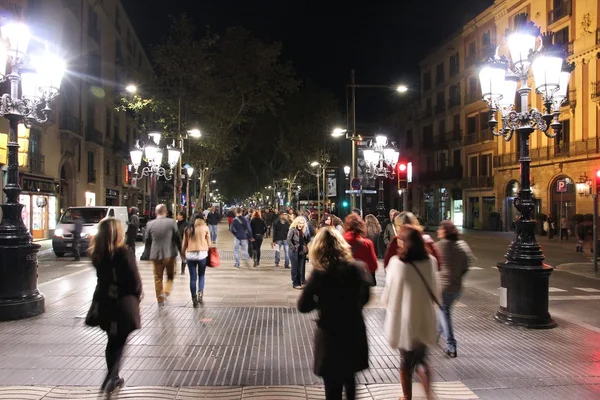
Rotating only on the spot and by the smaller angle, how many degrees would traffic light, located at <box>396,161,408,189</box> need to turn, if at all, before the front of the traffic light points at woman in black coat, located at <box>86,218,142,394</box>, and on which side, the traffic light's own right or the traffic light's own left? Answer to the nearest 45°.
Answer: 0° — it already faces them

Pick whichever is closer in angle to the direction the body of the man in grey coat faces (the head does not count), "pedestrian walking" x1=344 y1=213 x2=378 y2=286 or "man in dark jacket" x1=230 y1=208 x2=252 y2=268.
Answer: the man in dark jacket

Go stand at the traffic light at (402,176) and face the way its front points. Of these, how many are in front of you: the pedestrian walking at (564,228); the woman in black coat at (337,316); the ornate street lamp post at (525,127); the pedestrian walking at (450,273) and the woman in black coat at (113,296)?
4

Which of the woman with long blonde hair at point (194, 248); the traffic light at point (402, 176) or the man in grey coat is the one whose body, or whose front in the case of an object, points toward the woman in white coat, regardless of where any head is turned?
the traffic light

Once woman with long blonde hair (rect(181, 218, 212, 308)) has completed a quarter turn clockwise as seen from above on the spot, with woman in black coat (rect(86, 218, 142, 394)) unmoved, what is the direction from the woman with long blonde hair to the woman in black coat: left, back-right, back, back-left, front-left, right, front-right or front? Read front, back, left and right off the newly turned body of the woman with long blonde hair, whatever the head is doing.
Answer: right

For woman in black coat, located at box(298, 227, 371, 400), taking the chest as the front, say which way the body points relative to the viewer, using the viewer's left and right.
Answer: facing away from the viewer

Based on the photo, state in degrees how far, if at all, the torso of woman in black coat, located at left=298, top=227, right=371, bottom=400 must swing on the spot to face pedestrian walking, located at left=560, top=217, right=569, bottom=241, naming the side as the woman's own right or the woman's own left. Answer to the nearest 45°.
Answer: approximately 45° to the woman's own right

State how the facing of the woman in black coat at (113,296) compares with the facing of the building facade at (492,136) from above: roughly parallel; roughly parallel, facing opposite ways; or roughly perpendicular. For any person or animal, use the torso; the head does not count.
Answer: roughly perpendicular

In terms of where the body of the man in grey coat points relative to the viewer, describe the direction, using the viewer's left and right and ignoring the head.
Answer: facing away from the viewer

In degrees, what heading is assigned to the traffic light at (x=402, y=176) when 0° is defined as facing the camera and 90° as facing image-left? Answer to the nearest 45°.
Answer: approximately 0°

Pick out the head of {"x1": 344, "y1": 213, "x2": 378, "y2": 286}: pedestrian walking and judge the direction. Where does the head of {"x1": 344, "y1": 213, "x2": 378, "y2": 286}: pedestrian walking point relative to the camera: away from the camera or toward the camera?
away from the camera

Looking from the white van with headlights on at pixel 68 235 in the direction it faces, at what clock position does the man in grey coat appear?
The man in grey coat is roughly at 10 o'clock from the white van with headlights on.

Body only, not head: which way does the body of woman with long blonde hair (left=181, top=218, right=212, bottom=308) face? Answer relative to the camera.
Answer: away from the camera

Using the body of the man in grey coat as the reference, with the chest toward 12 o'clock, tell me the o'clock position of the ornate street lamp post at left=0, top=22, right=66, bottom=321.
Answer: The ornate street lamp post is roughly at 9 o'clock from the man in grey coat.
